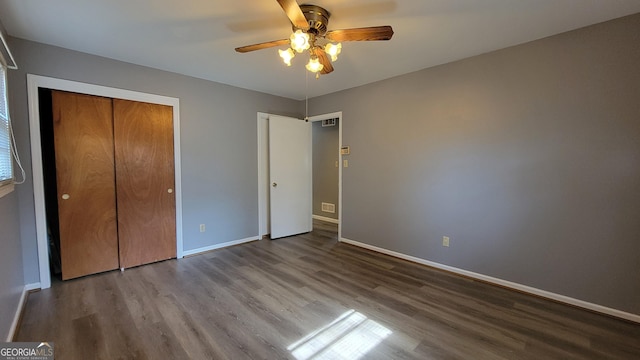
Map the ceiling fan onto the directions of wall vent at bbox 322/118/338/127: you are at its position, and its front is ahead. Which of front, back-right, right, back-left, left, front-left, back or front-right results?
front-left

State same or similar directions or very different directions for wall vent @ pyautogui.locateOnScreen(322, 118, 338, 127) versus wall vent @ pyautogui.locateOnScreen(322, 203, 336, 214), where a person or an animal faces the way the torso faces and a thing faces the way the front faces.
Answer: same or similar directions

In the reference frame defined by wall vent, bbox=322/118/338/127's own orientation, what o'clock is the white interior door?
The white interior door is roughly at 12 o'clock from the wall vent.

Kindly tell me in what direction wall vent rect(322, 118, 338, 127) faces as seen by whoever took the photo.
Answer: facing the viewer and to the left of the viewer

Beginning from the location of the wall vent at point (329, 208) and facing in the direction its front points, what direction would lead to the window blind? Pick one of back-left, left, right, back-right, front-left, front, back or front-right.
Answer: front

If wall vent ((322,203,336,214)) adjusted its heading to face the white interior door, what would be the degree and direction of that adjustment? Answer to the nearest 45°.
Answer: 0° — it already faces it

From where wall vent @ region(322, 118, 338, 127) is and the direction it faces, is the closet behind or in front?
in front

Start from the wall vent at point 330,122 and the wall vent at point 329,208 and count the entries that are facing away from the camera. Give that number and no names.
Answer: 0

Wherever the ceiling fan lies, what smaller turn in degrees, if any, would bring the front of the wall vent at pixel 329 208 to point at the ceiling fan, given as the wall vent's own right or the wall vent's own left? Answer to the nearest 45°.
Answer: approximately 45° to the wall vent's own left

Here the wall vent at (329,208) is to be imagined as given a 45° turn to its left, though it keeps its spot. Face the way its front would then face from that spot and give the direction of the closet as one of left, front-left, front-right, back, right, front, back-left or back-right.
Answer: front-right
